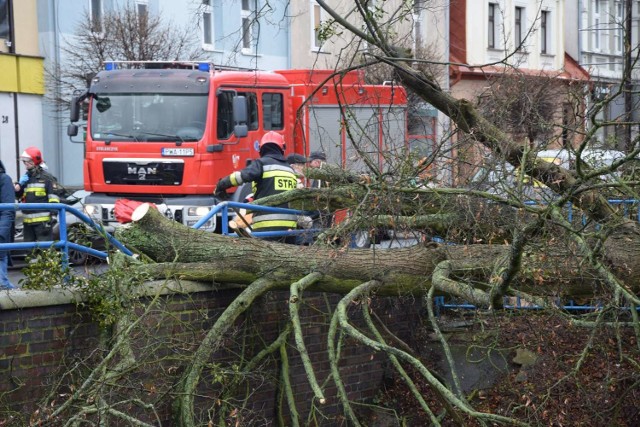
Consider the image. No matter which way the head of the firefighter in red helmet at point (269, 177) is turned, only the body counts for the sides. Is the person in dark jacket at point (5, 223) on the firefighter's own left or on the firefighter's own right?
on the firefighter's own left

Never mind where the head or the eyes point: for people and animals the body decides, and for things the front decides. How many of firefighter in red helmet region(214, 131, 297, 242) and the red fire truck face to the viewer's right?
0

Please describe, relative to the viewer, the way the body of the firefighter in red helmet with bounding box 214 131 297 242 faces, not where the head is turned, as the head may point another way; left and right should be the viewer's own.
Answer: facing away from the viewer and to the left of the viewer

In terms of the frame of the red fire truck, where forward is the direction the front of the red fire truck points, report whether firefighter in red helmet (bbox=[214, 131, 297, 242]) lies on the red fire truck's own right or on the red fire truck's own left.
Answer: on the red fire truck's own left

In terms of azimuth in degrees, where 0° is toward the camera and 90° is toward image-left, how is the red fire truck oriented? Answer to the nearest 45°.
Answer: approximately 45°

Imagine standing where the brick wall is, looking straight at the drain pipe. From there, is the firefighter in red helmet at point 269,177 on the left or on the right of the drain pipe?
right

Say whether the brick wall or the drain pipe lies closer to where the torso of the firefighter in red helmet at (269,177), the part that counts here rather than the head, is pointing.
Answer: the drain pipe

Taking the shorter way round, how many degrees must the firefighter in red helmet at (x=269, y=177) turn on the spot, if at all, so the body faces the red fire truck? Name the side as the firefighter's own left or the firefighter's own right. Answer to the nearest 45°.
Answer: approximately 45° to the firefighter's own right

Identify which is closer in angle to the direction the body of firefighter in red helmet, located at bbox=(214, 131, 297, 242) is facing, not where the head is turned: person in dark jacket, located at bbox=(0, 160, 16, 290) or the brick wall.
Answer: the person in dark jacket
